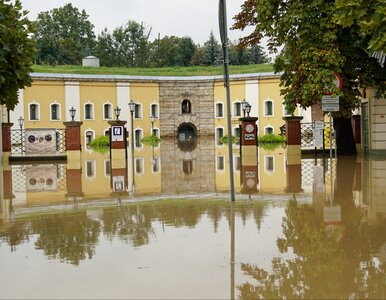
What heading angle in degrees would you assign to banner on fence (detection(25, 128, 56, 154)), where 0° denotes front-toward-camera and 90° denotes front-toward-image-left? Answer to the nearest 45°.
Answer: approximately 0°

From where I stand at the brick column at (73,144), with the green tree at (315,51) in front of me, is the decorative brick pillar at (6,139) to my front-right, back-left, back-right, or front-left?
back-right

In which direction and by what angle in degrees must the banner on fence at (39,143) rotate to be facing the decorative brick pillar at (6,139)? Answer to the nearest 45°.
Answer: approximately 45° to its right

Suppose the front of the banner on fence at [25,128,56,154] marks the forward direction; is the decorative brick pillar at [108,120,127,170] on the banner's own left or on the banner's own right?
on the banner's own left

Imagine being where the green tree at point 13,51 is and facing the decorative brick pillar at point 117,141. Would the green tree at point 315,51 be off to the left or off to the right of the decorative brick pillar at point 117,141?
right

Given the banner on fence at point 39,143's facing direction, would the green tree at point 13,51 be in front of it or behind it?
in front

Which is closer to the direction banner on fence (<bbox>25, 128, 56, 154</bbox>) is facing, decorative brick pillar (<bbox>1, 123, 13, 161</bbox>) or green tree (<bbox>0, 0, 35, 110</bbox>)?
the green tree
